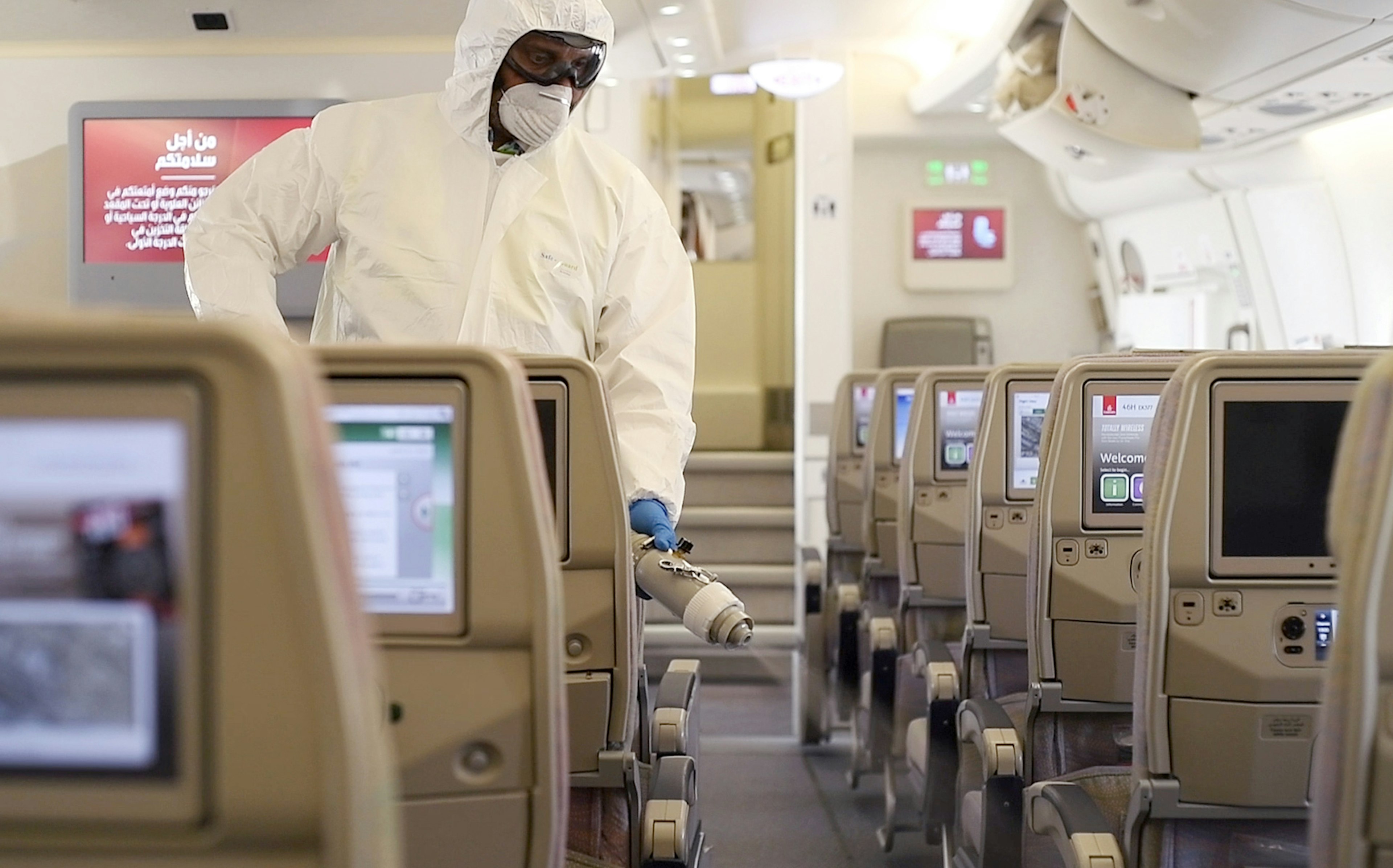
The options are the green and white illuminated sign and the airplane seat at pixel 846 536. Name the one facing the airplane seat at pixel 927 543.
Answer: the green and white illuminated sign

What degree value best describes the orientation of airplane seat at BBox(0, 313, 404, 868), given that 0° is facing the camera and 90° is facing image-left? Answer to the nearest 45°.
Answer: approximately 180°

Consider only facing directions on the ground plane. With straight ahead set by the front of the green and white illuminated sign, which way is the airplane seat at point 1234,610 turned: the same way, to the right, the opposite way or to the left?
the opposite way

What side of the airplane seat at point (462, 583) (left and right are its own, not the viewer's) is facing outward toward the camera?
back

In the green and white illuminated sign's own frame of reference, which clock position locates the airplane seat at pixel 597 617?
The airplane seat is roughly at 12 o'clock from the green and white illuminated sign.

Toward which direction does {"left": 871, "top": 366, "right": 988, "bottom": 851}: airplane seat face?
away from the camera

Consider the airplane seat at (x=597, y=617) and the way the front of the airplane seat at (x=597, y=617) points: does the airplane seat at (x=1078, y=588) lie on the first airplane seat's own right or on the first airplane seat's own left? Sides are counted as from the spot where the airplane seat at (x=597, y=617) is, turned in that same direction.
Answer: on the first airplane seat's own right

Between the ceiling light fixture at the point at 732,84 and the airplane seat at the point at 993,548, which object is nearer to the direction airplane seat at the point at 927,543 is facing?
the ceiling light fixture

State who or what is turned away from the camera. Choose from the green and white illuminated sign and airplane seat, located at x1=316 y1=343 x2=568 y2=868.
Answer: the airplane seat

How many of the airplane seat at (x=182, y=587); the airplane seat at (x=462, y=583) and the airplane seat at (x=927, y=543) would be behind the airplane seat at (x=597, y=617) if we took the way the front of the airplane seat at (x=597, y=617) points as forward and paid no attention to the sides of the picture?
2

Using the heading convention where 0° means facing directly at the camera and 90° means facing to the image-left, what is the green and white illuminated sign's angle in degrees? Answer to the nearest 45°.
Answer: approximately 0°

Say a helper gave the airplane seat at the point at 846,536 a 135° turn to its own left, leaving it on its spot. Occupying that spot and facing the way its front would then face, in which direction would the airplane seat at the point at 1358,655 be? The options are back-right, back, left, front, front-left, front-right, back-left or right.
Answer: front-left

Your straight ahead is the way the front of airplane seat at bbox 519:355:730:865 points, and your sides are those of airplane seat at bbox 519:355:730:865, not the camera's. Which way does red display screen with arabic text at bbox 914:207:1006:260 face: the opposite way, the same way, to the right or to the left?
the opposite way

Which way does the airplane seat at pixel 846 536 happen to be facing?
away from the camera

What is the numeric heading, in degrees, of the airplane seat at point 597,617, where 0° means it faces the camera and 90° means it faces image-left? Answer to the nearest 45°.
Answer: approximately 180°

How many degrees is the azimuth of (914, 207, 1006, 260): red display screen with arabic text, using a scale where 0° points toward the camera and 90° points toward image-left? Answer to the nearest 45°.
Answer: approximately 0°

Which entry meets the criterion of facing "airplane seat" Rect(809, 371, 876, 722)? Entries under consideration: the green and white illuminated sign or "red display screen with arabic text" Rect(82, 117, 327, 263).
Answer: the green and white illuminated sign

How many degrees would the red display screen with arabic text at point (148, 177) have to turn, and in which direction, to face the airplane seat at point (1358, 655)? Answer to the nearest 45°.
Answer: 0° — it already faces it
